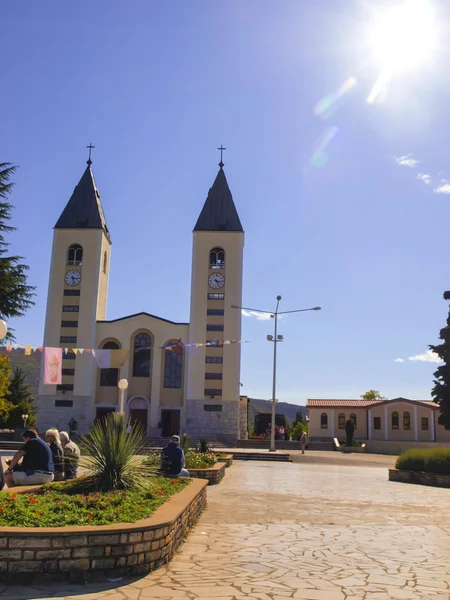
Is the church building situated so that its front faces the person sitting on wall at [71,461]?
yes

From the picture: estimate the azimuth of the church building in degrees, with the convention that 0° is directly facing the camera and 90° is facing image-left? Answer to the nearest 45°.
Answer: approximately 0°

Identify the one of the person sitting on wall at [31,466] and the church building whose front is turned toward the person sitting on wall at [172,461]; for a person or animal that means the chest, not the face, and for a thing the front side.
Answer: the church building

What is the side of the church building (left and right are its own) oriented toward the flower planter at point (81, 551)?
front

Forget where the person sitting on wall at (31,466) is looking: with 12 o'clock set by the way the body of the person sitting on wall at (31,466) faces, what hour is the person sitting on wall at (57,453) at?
the person sitting on wall at (57,453) is roughly at 2 o'clock from the person sitting on wall at (31,466).

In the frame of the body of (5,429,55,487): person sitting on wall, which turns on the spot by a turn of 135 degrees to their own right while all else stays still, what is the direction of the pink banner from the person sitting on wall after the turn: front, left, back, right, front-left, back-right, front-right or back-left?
left

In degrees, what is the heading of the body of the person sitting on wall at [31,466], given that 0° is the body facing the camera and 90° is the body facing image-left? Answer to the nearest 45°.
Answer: approximately 135°

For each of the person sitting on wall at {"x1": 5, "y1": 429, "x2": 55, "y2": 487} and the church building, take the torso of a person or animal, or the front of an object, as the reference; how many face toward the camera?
1

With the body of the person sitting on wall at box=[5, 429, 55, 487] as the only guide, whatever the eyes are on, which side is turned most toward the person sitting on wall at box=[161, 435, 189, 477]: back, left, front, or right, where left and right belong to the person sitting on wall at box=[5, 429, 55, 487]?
right

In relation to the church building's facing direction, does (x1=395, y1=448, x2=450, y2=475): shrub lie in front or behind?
in front

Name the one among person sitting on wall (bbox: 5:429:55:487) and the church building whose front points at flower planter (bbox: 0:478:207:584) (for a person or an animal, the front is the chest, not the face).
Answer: the church building

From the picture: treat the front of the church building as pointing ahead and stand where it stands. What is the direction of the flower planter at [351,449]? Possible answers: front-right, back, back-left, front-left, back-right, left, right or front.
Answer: left

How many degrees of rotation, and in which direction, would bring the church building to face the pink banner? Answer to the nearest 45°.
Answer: approximately 45° to its right

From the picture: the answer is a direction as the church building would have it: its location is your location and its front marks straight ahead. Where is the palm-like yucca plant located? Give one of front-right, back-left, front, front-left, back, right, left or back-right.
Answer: front

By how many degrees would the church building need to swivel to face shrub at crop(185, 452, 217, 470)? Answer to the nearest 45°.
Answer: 0° — it already faces it
